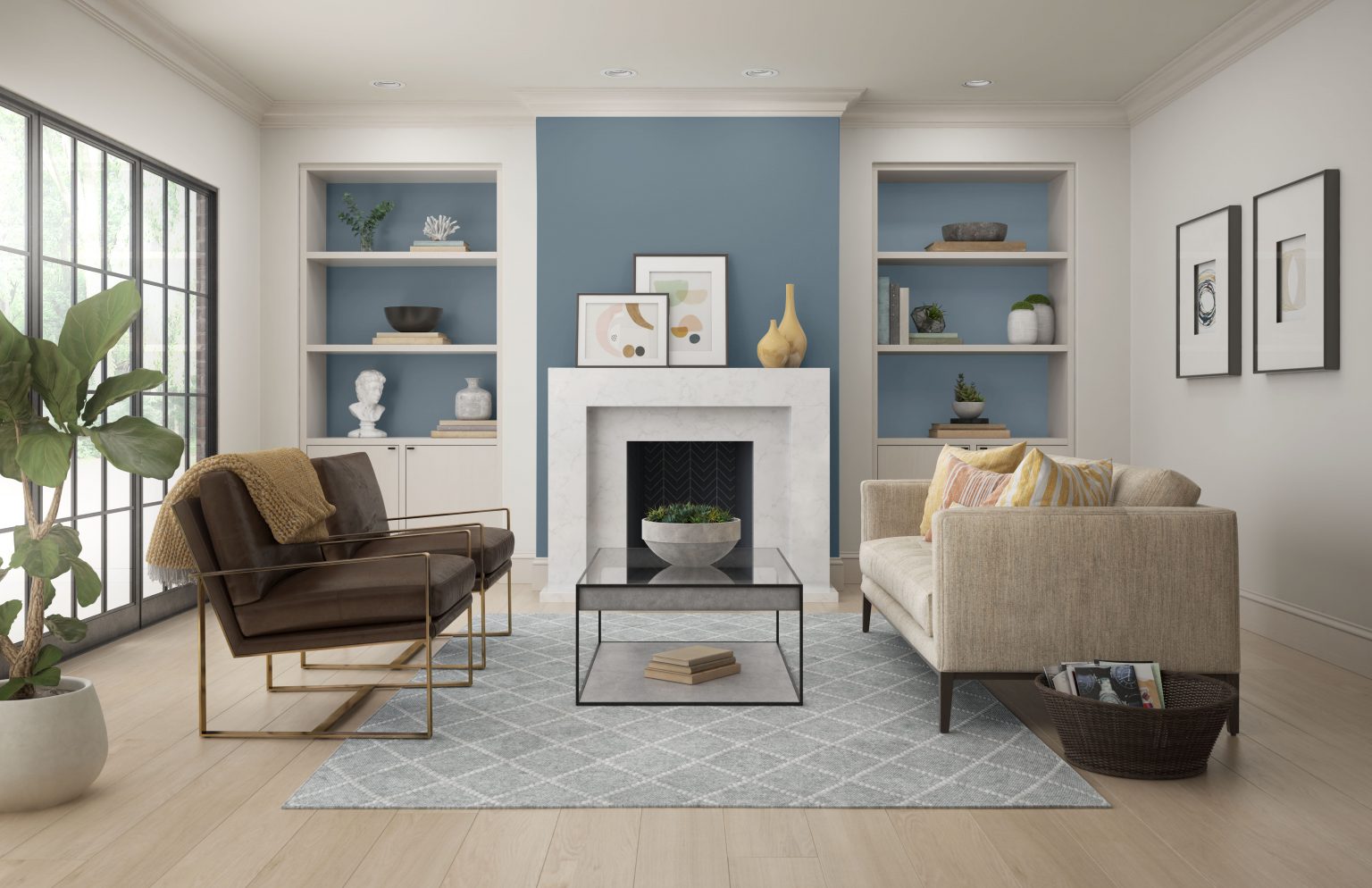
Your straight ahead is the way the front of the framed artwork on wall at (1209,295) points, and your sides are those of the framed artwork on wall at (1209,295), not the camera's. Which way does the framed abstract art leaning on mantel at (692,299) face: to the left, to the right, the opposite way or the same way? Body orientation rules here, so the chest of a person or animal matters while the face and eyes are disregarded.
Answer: to the left

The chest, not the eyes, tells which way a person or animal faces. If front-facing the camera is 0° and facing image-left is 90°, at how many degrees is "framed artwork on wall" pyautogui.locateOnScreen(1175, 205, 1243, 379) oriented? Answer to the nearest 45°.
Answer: approximately 45°

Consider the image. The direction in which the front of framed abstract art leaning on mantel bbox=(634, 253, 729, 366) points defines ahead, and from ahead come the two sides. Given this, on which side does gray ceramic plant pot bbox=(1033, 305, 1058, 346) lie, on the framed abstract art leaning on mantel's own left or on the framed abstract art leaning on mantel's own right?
on the framed abstract art leaning on mantel's own left

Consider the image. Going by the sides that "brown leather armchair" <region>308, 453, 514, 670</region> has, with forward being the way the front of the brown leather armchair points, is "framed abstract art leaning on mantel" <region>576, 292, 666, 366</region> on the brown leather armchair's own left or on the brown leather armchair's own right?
on the brown leather armchair's own left

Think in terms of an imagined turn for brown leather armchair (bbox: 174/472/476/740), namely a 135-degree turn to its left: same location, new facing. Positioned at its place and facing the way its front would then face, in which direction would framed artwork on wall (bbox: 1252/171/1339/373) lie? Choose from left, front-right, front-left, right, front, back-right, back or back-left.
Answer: back-right

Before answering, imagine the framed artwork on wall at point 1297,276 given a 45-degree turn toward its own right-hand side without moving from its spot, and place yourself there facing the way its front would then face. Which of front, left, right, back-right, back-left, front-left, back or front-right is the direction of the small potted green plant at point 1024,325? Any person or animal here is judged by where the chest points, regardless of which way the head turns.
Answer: front-right

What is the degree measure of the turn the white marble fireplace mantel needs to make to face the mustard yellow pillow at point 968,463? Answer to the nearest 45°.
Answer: approximately 45° to its left

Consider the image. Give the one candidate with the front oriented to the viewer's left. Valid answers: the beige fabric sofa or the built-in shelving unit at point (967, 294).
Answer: the beige fabric sofa

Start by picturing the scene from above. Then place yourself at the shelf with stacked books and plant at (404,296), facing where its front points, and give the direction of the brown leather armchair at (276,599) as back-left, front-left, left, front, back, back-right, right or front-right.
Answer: front

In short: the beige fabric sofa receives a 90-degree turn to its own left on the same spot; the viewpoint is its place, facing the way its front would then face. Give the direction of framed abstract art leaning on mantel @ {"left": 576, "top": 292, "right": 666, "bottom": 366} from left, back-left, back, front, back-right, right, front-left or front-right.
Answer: back-right

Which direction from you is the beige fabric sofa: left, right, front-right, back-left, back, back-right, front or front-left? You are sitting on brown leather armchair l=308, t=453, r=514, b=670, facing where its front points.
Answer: front-right

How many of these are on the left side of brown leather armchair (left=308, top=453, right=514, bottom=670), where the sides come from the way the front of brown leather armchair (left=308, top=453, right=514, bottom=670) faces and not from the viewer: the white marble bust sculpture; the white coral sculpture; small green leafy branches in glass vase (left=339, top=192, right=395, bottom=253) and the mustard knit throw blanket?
3

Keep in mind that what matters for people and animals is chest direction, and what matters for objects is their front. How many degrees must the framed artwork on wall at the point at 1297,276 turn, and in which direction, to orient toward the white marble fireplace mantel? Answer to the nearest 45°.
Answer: approximately 45° to its right

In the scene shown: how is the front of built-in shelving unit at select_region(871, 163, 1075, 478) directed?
toward the camera

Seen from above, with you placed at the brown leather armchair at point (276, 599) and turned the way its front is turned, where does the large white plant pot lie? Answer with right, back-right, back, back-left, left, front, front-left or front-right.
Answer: back-right

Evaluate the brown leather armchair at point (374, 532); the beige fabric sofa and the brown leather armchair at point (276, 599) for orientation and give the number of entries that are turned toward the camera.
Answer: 0

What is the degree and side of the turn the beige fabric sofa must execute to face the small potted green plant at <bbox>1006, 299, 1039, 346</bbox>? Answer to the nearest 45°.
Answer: approximately 90° to its right

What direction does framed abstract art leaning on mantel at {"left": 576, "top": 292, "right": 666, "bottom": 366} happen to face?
toward the camera
